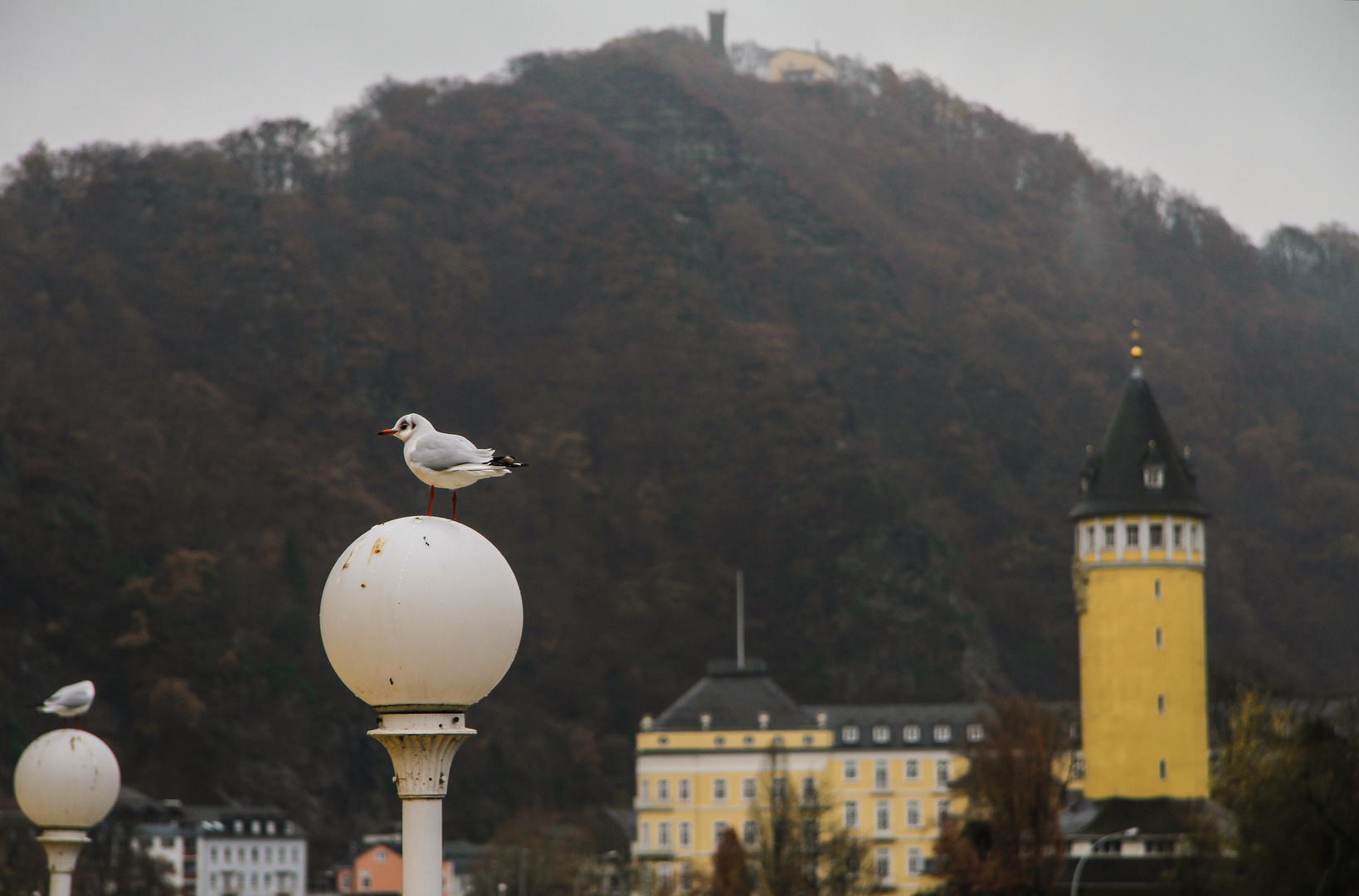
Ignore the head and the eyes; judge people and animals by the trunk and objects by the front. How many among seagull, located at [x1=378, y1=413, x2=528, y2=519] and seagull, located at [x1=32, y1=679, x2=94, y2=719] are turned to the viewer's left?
1

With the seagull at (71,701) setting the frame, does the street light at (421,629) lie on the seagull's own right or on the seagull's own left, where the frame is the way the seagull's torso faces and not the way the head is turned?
on the seagull's own right

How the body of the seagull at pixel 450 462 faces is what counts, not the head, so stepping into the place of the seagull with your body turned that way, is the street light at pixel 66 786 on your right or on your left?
on your right

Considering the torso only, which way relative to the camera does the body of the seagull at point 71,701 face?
to the viewer's right

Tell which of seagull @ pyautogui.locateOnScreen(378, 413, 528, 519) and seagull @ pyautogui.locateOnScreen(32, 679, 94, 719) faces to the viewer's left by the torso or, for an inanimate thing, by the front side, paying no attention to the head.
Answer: seagull @ pyautogui.locateOnScreen(378, 413, 528, 519)

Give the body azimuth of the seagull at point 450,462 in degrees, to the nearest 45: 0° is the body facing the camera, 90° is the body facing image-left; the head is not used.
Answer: approximately 90°

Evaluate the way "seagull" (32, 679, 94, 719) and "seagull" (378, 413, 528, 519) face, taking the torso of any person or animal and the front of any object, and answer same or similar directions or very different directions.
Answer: very different directions
